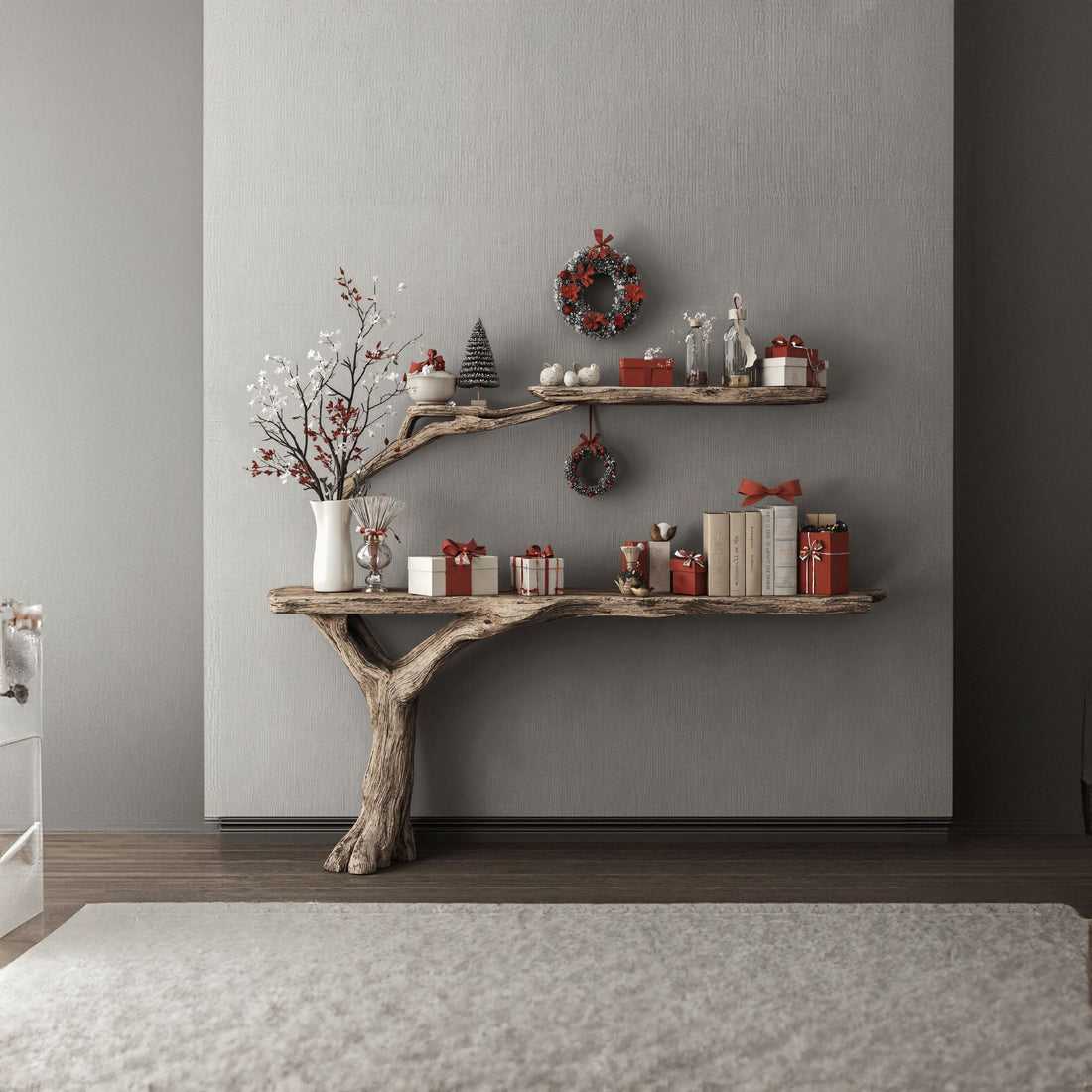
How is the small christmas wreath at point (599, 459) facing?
toward the camera

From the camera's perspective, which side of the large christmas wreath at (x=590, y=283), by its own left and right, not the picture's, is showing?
front
